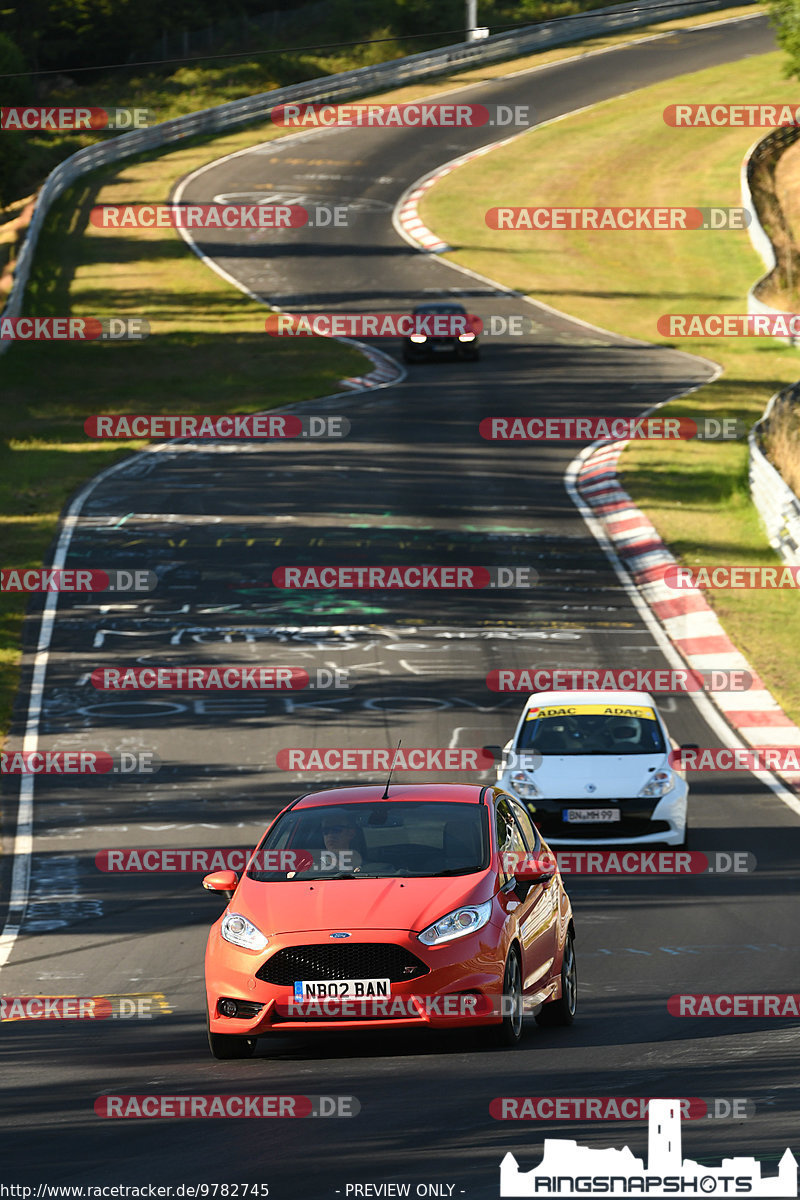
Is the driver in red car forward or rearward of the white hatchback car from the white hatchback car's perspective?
forward

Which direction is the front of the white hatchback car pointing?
toward the camera

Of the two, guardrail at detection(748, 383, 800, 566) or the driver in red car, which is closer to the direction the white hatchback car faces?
the driver in red car

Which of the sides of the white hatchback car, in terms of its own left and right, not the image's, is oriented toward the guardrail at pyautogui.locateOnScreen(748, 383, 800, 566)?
back

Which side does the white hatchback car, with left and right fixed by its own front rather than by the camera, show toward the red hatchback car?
front

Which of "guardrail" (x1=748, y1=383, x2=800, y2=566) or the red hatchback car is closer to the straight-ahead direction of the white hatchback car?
the red hatchback car
